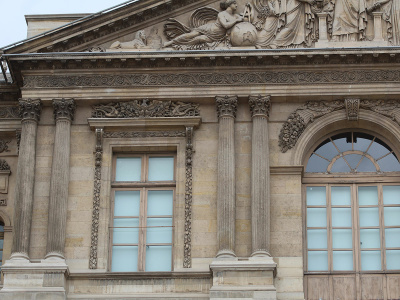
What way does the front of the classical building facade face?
toward the camera
